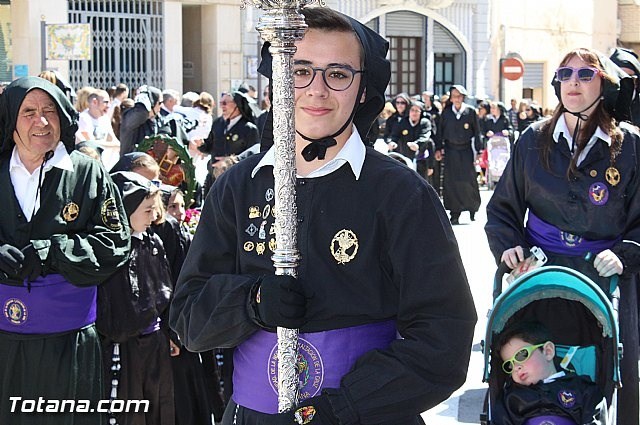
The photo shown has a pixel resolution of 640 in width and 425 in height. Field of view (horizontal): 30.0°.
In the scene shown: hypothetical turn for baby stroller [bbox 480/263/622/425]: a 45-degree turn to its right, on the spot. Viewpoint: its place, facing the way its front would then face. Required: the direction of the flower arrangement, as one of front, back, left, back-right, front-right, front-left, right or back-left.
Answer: right

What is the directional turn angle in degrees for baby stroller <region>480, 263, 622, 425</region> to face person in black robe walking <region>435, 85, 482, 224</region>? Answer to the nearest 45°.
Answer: approximately 180°

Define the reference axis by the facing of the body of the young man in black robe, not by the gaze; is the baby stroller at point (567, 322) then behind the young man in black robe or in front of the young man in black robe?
behind

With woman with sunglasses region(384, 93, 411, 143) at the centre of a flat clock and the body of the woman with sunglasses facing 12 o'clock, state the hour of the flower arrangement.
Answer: The flower arrangement is roughly at 12 o'clock from the woman with sunglasses.

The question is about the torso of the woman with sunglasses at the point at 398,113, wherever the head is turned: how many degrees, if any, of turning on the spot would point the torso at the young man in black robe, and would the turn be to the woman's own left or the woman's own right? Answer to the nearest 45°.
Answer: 0° — they already face them

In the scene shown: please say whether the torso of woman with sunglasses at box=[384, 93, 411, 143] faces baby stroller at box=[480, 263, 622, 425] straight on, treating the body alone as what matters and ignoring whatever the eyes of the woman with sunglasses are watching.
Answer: yes

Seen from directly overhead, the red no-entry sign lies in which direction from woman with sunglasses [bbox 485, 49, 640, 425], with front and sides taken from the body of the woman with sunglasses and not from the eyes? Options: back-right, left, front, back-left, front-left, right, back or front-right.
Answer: back
